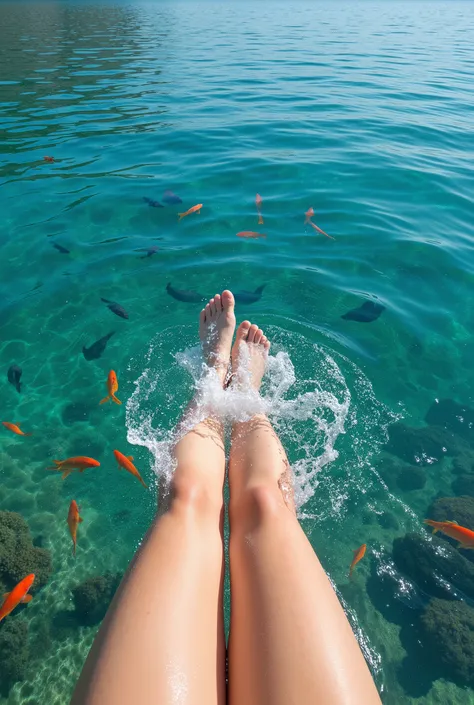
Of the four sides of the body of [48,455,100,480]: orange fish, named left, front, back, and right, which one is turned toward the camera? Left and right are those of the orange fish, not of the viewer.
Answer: right

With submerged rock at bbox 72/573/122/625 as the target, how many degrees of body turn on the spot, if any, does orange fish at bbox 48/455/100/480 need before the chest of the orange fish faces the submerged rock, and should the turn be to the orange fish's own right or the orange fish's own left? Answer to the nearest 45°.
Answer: approximately 90° to the orange fish's own right

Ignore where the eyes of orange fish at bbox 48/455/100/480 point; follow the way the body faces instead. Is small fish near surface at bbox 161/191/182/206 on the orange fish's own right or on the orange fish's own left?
on the orange fish's own left

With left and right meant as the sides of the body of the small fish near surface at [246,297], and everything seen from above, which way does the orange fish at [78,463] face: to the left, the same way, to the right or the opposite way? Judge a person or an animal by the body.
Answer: the opposite way
